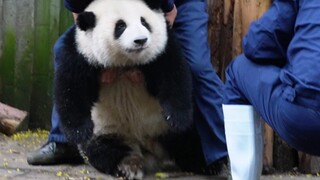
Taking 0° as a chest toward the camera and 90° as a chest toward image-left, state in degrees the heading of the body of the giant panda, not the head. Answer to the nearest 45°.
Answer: approximately 0°

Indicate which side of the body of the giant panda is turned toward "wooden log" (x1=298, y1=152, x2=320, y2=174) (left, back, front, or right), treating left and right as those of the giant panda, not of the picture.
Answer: left

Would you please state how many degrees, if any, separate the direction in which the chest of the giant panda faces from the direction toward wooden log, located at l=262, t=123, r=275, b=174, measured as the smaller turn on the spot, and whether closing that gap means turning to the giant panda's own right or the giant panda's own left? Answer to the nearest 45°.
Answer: approximately 90° to the giant panda's own left

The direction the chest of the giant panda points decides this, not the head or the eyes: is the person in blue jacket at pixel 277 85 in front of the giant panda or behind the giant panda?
in front

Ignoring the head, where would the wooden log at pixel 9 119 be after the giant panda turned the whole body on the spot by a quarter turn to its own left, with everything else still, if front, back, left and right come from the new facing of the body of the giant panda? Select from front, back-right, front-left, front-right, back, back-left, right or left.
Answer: back-left
